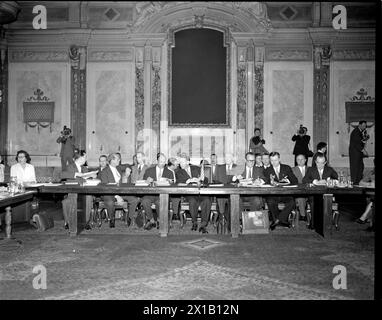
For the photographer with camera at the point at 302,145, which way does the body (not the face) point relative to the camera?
toward the camera

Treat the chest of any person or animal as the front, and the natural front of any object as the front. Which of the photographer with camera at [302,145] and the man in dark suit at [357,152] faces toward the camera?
the photographer with camera

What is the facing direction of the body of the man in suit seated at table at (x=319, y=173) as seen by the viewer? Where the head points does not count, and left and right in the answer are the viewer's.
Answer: facing the viewer

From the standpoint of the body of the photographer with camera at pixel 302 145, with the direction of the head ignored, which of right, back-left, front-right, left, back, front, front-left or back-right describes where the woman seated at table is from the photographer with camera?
front-right

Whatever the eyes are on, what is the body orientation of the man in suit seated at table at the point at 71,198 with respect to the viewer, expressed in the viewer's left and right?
facing the viewer and to the right of the viewer

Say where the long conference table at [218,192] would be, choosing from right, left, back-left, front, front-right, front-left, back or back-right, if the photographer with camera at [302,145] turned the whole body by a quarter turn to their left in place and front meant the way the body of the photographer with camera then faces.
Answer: right

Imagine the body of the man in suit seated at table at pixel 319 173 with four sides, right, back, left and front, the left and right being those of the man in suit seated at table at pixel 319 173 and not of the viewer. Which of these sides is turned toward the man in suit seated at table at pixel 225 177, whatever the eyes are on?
right

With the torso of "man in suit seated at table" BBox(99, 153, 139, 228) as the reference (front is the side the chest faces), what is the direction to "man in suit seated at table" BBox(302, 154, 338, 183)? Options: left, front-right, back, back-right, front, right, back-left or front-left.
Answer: front-left

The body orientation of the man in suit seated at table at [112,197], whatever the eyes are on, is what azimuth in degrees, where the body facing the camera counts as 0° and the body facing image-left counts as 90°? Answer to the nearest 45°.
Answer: approximately 315°

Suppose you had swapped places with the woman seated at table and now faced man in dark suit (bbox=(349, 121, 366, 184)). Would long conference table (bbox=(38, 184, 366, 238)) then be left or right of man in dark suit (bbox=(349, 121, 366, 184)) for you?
right

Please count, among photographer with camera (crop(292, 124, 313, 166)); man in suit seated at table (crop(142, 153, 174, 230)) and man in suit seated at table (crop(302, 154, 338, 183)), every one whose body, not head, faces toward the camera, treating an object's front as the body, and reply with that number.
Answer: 3

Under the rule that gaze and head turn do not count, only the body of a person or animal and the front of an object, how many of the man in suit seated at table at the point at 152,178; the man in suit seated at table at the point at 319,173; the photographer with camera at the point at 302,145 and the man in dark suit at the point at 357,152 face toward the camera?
3

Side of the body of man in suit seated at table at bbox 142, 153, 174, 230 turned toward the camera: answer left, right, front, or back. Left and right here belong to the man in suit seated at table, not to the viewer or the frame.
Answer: front

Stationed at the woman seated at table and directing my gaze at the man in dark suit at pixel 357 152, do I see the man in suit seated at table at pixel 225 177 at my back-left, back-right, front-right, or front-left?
front-right
